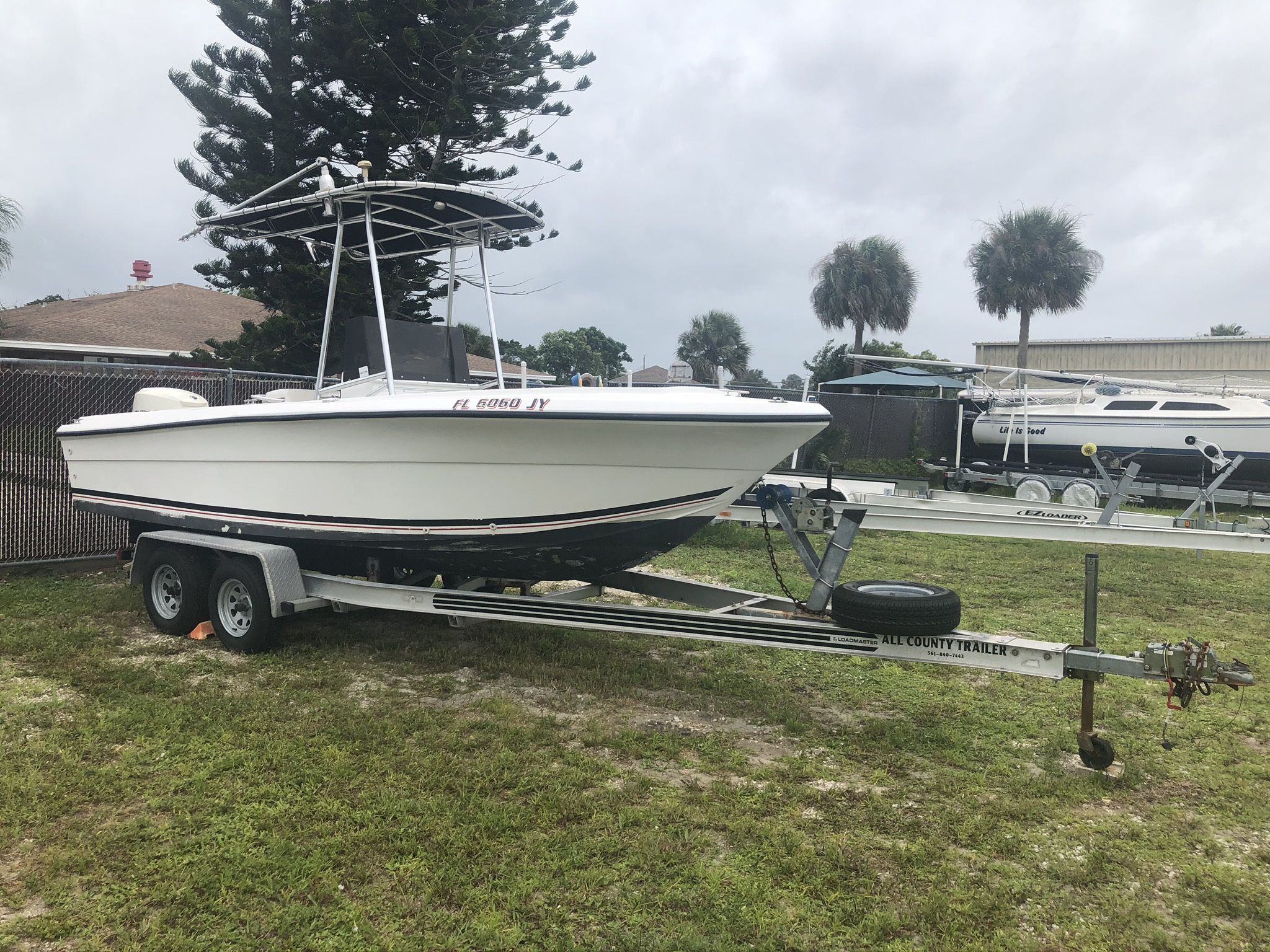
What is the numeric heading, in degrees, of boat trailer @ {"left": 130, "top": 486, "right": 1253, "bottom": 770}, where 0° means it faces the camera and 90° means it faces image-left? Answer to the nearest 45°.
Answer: approximately 315°

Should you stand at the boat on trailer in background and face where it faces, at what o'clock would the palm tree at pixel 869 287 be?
The palm tree is roughly at 8 o'clock from the boat on trailer in background.

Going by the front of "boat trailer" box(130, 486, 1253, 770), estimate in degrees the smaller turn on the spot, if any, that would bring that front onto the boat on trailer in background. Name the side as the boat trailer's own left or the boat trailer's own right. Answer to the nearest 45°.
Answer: approximately 90° to the boat trailer's own left

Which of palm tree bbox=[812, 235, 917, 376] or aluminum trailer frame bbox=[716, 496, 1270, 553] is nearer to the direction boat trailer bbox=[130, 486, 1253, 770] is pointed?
the aluminum trailer frame

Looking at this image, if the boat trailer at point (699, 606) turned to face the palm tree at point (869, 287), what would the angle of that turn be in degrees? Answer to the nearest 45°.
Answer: approximately 135° to its left

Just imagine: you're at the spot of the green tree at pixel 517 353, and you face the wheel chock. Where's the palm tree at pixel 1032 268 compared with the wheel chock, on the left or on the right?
left

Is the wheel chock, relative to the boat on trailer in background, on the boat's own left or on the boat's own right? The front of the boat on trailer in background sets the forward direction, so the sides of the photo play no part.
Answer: on the boat's own right
